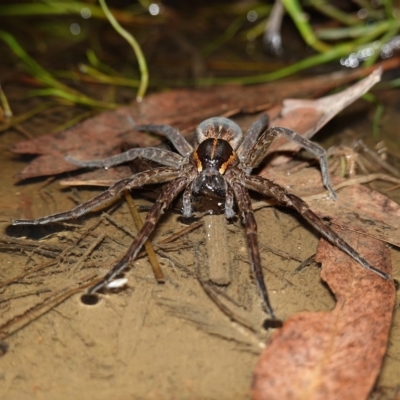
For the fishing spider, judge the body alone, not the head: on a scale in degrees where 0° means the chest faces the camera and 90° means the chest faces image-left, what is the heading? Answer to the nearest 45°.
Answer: approximately 0°

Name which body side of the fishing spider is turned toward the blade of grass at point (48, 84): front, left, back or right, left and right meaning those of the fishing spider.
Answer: right
